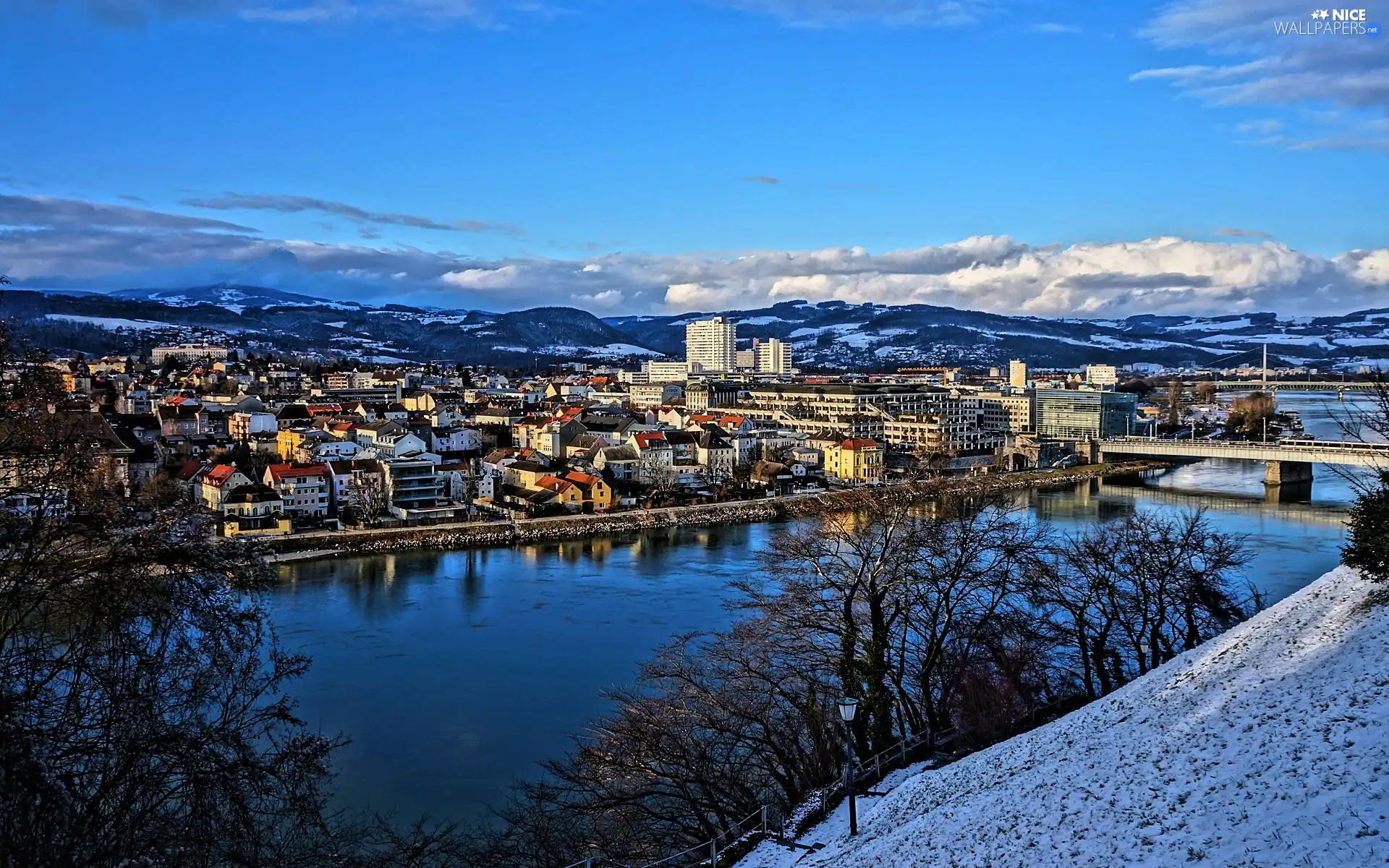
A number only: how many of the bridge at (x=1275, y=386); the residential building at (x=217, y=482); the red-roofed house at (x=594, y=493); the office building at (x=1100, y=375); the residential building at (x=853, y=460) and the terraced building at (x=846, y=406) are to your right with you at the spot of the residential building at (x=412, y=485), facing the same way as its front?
1

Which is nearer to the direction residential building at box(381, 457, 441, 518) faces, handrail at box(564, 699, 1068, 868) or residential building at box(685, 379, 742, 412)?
the handrail

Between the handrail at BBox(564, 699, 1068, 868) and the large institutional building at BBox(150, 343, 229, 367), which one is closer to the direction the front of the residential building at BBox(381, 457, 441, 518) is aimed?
the handrail

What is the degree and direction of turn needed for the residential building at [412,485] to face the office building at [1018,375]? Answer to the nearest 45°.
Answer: approximately 135° to its left

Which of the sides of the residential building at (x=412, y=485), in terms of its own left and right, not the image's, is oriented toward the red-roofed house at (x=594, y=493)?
left

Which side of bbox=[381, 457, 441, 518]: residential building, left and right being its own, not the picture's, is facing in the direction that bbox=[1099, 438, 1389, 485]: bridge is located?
left

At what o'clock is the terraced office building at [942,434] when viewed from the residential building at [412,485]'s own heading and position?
the terraced office building at [942,434] is roughly at 8 o'clock from the residential building at [412,485].

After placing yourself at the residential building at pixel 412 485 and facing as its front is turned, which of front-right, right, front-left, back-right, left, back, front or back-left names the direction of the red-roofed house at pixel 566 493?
left

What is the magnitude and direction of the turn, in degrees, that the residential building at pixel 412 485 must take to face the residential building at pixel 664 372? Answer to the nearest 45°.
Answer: approximately 180°

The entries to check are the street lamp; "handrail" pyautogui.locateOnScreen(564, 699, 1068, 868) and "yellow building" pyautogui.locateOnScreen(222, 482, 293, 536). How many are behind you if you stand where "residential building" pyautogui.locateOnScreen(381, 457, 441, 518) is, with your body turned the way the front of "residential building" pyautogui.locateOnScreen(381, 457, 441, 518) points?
0

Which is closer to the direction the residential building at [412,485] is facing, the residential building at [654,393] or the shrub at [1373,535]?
the shrub

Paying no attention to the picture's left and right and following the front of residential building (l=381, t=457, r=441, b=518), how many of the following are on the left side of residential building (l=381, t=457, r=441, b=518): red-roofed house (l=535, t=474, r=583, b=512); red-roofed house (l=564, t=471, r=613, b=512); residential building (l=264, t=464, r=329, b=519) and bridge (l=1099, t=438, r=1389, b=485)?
3

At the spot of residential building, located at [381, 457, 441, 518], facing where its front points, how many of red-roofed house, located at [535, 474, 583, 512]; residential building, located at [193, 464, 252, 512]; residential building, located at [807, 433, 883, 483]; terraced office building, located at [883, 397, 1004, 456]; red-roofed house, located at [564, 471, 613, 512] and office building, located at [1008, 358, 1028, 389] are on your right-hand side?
1

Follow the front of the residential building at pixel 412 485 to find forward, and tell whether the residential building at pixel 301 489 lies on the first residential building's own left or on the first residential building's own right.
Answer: on the first residential building's own right

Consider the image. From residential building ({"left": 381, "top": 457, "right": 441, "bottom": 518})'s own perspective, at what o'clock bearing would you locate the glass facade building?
The glass facade building is roughly at 8 o'clock from the residential building.

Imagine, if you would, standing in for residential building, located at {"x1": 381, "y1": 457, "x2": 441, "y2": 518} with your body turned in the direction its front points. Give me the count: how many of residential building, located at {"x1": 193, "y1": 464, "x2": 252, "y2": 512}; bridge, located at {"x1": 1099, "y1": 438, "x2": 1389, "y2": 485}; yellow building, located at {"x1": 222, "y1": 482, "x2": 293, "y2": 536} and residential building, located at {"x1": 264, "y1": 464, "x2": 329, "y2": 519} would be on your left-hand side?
1

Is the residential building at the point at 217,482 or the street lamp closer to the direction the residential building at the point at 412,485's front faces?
the street lamp

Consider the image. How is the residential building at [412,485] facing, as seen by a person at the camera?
facing the viewer
